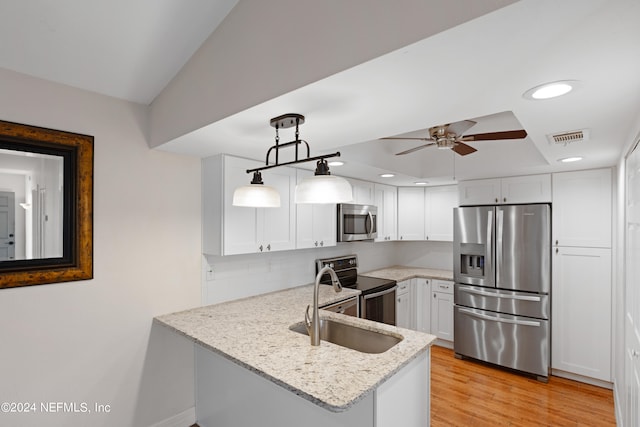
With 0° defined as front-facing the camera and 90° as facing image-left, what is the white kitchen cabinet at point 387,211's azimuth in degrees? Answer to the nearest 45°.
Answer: approximately 315°

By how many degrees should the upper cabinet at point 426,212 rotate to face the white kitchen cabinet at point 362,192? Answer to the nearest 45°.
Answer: approximately 45° to its right

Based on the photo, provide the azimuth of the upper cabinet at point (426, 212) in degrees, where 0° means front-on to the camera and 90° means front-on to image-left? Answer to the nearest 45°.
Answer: approximately 0°

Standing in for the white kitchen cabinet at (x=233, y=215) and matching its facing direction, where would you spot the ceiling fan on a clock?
The ceiling fan is roughly at 11 o'clock from the white kitchen cabinet.

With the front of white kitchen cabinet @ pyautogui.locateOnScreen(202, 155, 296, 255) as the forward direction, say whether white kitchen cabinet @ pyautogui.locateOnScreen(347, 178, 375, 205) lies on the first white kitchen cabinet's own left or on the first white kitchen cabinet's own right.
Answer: on the first white kitchen cabinet's own left

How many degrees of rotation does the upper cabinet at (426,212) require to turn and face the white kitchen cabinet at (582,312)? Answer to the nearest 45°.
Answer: approximately 45° to its left

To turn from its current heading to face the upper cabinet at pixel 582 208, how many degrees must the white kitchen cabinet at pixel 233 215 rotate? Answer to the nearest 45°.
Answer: approximately 45° to its left

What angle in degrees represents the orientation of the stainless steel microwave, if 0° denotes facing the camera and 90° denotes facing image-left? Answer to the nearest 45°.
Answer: approximately 315°

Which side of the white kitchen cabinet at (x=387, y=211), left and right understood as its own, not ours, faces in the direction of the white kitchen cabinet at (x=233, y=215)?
right
